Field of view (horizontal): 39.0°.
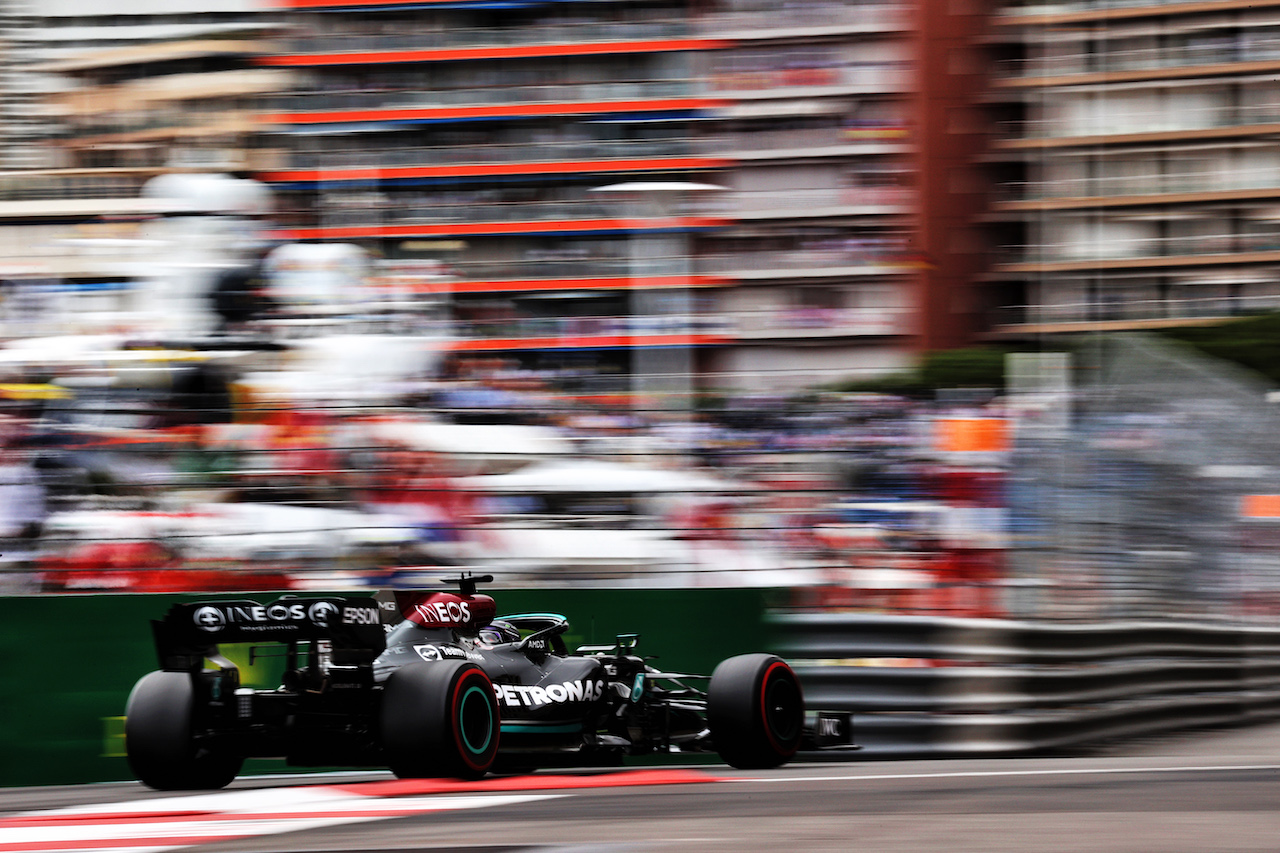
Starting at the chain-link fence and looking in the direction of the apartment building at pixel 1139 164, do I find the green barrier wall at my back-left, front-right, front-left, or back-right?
back-left

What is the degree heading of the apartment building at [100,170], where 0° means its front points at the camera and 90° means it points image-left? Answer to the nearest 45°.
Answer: approximately 0°

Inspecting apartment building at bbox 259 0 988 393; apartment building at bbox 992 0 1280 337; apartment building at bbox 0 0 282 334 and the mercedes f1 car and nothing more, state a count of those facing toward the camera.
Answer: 3

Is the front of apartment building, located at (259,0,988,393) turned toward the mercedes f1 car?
yes

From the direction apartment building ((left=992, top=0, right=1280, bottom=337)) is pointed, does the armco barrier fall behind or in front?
in front

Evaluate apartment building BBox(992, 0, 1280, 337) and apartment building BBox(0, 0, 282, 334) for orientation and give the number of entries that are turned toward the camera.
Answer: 2

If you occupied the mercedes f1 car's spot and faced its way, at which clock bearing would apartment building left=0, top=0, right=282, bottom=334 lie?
The apartment building is roughly at 10 o'clock from the mercedes f1 car.

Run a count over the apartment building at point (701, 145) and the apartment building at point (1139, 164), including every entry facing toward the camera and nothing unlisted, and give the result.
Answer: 2

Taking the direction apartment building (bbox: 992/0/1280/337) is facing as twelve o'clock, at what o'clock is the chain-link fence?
The chain-link fence is roughly at 12 o'clock from the apartment building.

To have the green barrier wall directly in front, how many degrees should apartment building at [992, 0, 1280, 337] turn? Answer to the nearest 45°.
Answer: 0° — it already faces it

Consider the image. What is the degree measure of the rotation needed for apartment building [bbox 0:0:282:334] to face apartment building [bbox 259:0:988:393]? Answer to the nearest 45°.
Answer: approximately 135° to its left

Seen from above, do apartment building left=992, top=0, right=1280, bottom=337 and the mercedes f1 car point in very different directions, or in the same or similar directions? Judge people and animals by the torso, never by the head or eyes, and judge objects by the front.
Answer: very different directions

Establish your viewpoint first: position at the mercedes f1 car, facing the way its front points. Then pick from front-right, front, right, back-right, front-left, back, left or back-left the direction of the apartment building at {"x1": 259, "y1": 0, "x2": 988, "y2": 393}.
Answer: front-left

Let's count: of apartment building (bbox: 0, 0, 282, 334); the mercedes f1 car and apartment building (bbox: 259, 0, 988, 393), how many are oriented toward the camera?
2

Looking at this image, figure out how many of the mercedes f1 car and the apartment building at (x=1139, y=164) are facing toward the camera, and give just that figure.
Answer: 1

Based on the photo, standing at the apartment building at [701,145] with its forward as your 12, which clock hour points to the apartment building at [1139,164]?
the apartment building at [1139,164] is roughly at 9 o'clock from the apartment building at [701,145].
